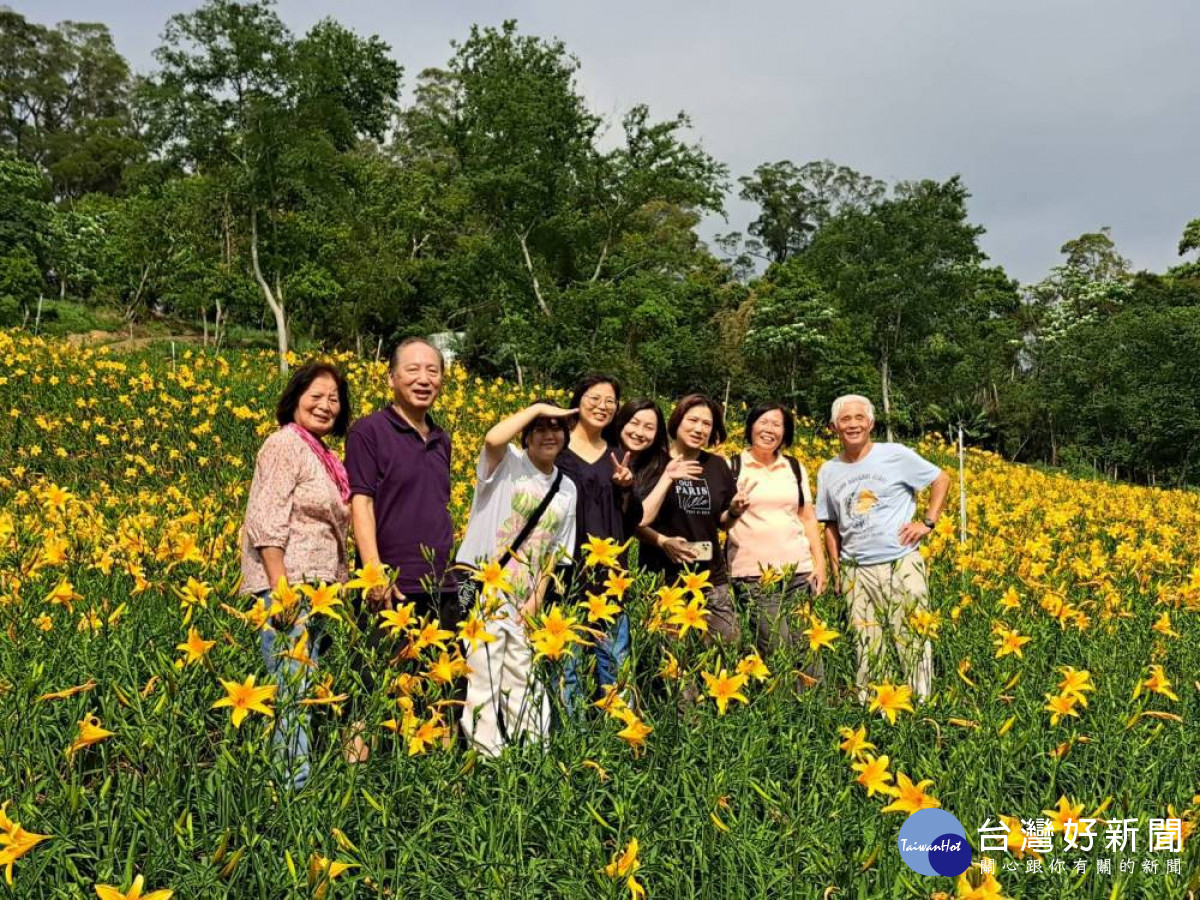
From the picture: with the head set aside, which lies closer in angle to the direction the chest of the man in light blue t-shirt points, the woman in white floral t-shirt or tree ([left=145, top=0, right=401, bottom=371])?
the woman in white floral t-shirt

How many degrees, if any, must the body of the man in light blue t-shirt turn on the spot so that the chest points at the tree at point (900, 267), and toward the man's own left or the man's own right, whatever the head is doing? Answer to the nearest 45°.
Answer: approximately 180°

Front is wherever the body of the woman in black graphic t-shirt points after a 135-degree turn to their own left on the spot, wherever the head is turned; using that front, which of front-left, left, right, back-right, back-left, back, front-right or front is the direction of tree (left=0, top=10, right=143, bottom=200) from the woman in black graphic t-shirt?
left

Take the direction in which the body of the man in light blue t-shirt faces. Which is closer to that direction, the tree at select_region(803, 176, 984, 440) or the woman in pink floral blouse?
the woman in pink floral blouse

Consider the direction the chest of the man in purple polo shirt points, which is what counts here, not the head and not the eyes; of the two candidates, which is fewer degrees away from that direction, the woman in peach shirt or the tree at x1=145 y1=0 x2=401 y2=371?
the woman in peach shirt

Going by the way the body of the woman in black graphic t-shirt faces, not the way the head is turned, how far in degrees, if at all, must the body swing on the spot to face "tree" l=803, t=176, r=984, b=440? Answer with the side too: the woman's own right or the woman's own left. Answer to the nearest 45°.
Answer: approximately 180°

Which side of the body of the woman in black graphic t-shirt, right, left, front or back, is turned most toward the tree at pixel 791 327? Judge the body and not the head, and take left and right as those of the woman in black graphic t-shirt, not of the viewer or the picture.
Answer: back

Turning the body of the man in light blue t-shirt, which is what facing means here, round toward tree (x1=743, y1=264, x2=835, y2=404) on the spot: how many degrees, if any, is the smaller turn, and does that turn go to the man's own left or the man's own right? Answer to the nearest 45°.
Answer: approximately 180°

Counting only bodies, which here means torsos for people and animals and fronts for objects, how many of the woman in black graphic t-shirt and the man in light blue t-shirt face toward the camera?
2
